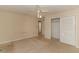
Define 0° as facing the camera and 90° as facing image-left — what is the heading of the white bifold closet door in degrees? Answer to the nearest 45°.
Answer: approximately 45°
